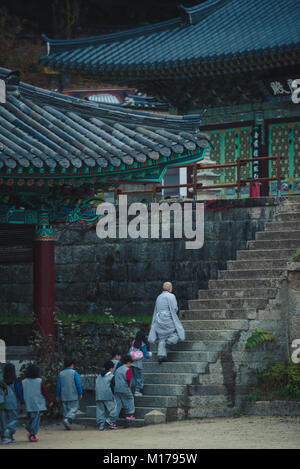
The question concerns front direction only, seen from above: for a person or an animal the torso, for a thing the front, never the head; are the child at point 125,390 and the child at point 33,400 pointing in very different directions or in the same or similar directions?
same or similar directions

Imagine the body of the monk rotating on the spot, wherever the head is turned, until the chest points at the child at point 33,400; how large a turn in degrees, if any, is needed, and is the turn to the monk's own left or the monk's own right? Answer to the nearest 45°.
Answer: approximately 180°

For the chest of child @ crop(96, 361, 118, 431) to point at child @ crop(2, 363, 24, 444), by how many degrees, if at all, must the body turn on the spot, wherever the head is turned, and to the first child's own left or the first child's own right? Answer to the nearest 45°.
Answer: approximately 180°

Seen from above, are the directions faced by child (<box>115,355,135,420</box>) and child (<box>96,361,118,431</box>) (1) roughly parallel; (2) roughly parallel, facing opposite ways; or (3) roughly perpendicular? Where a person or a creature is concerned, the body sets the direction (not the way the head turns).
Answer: roughly parallel

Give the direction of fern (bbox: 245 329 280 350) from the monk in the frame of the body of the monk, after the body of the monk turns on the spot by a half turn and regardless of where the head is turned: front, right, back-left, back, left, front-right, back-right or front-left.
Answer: back-left

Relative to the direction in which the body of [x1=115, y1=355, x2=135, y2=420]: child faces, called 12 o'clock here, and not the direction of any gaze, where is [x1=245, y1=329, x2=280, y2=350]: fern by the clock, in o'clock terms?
The fern is roughly at 1 o'clock from the child.

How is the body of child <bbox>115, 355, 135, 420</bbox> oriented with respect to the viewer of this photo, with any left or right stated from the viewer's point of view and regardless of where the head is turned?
facing away from the viewer and to the right of the viewer

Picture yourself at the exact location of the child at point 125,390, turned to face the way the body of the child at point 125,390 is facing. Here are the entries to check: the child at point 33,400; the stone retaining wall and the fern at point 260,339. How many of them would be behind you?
1

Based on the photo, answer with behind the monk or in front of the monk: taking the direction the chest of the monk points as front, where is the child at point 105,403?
behind

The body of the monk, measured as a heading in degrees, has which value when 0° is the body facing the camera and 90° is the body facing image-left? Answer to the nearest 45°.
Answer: approximately 225°

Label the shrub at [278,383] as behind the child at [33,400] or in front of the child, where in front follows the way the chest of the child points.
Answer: in front
